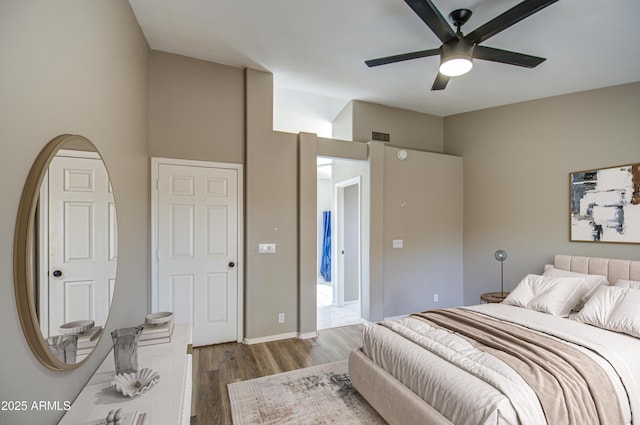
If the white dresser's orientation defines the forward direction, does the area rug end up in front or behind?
in front

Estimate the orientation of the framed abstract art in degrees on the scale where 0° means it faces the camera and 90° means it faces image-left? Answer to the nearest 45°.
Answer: approximately 45°

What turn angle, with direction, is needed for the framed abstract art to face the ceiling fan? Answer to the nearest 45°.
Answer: approximately 45° to its left

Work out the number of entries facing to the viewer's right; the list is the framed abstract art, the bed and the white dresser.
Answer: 1

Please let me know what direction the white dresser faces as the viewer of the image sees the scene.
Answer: facing to the right of the viewer

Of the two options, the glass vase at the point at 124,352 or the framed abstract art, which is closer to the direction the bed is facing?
the glass vase

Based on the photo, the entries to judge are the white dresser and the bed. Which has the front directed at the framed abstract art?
the white dresser

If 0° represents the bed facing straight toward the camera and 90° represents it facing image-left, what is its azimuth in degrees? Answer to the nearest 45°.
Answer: approximately 45°

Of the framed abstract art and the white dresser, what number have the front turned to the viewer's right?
1
